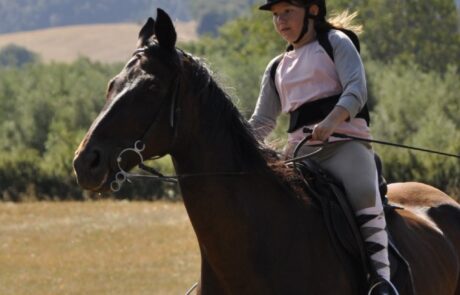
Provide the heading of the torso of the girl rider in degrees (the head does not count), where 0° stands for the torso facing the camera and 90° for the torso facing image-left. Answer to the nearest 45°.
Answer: approximately 45°

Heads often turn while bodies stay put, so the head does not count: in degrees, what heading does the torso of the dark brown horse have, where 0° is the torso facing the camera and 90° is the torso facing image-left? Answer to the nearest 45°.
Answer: approximately 45°
